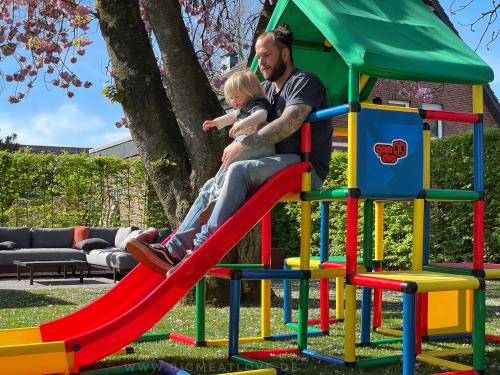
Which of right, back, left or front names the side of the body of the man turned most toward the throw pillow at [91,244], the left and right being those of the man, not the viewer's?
right

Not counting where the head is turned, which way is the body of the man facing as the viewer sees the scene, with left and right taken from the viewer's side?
facing to the left of the viewer

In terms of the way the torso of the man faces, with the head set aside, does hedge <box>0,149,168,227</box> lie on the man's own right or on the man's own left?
on the man's own right

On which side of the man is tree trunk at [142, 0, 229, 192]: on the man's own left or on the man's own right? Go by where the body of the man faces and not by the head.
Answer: on the man's own right

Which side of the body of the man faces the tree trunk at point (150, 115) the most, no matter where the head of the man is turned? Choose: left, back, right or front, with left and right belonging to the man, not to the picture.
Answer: right
